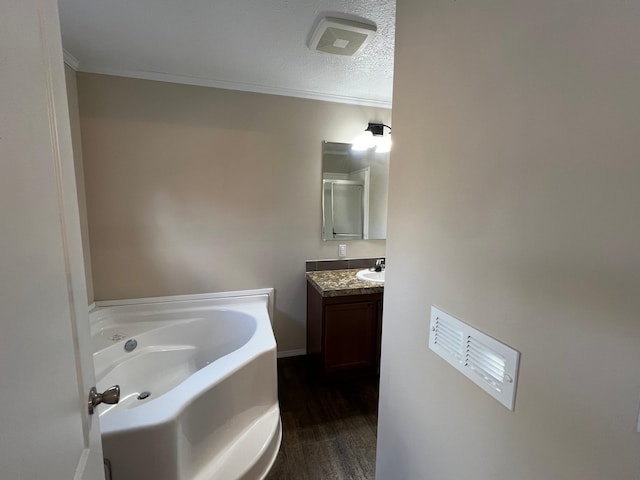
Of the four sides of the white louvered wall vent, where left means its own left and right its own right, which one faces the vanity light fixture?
right

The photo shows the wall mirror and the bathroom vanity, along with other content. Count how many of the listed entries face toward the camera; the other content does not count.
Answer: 2

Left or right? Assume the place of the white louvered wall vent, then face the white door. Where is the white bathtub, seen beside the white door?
right

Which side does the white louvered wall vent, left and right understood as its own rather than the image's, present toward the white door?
front

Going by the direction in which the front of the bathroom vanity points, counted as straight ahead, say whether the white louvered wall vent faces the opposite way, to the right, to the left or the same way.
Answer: to the right

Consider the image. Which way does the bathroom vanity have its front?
toward the camera

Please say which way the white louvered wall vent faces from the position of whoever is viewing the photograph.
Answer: facing the viewer and to the left of the viewer

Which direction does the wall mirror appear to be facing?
toward the camera

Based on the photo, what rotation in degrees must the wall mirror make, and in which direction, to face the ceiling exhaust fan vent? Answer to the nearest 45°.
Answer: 0° — it already faces it

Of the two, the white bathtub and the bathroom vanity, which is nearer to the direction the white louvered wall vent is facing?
the white bathtub
